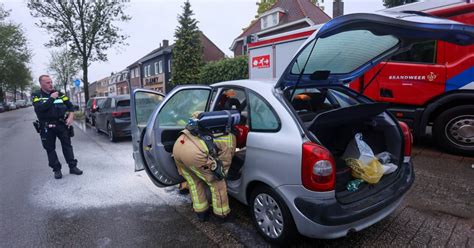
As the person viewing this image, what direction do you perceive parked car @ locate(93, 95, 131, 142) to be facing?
facing away from the viewer and to the left of the viewer

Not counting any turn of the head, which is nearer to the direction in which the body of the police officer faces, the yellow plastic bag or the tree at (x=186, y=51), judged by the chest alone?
the yellow plastic bag

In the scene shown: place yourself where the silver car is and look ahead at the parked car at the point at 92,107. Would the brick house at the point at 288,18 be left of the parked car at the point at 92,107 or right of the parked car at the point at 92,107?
right

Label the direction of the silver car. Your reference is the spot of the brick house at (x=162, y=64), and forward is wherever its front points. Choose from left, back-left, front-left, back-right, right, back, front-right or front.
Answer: front-left

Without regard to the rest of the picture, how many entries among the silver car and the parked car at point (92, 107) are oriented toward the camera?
0

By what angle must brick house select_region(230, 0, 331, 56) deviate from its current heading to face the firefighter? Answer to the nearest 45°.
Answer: approximately 45° to its left

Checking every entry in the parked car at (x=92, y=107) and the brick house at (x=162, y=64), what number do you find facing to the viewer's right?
0

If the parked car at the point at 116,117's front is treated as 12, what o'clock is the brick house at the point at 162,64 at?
The brick house is roughly at 2 o'clock from the parked car.

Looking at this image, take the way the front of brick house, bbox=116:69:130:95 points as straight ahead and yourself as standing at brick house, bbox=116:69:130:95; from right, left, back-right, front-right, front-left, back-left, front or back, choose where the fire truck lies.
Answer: front-left

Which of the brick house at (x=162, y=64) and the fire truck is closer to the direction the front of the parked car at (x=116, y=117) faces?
the brick house

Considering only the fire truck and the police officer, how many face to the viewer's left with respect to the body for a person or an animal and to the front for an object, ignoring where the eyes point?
0

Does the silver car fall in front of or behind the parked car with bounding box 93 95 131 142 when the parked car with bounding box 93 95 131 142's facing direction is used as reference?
behind

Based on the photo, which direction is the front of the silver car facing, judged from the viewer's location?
facing away from the viewer and to the left of the viewer

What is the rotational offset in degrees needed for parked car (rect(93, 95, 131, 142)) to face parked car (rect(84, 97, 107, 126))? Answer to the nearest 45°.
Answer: approximately 45° to its right

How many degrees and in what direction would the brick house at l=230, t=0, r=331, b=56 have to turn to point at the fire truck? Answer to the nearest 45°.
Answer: approximately 45° to its left
